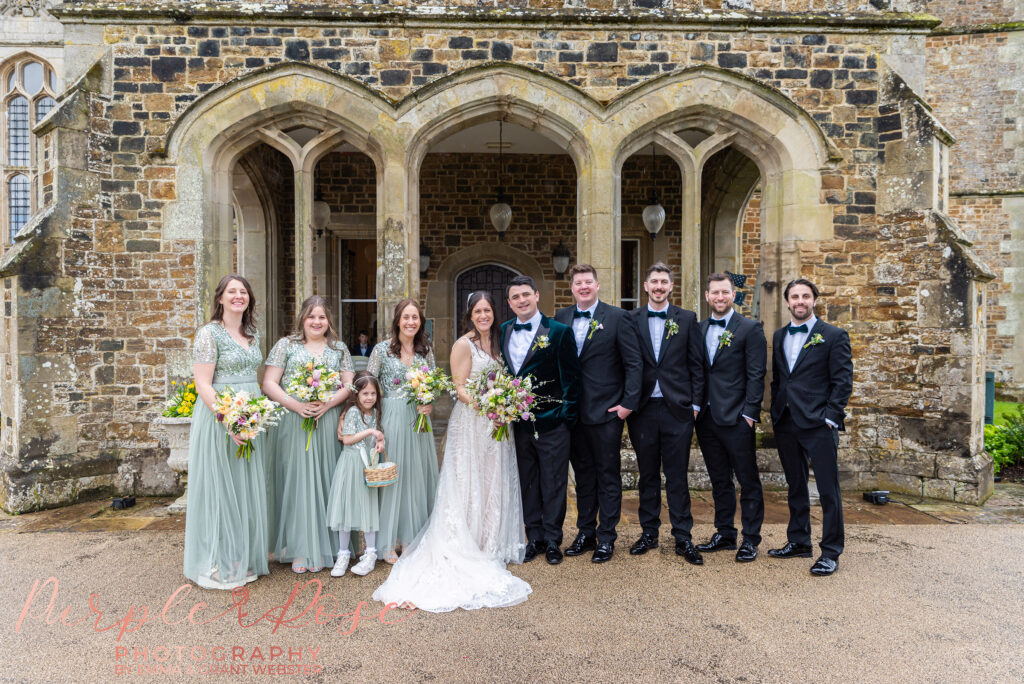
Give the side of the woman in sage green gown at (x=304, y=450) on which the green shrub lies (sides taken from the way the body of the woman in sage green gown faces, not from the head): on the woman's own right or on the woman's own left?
on the woman's own left

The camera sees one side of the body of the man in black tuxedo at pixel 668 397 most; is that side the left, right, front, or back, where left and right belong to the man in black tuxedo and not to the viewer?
front

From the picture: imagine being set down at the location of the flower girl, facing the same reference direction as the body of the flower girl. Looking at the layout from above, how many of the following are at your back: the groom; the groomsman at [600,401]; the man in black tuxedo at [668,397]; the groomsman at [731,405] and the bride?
0

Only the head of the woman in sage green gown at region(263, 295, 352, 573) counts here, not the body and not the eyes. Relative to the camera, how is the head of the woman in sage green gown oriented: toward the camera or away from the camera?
toward the camera

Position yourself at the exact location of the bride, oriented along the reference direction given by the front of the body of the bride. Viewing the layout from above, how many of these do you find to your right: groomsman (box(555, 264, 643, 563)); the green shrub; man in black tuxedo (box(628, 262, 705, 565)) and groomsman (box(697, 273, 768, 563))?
0

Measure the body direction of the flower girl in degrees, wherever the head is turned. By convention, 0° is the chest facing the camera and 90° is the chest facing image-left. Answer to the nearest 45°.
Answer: approximately 315°

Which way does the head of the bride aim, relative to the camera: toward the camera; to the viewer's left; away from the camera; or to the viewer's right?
toward the camera

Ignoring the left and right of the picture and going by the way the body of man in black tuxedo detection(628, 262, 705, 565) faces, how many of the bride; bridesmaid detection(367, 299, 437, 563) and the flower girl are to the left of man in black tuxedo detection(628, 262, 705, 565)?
0

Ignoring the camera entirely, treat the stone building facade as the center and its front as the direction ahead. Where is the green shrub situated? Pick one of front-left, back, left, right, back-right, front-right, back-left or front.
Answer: left

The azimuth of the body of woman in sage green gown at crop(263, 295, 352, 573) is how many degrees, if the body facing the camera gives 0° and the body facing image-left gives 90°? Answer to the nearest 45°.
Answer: approximately 0°

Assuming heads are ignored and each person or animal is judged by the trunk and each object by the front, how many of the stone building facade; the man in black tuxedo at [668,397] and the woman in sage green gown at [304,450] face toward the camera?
3

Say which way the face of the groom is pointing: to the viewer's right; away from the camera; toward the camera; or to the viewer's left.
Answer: toward the camera

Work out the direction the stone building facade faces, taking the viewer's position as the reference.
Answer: facing the viewer

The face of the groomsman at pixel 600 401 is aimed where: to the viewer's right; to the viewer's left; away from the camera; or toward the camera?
toward the camera
